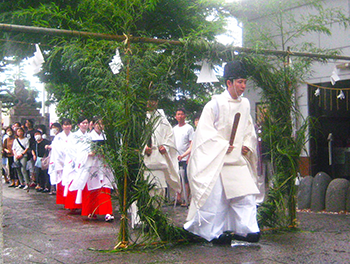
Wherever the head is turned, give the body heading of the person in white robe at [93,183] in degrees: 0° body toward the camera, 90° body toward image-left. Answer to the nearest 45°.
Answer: approximately 315°

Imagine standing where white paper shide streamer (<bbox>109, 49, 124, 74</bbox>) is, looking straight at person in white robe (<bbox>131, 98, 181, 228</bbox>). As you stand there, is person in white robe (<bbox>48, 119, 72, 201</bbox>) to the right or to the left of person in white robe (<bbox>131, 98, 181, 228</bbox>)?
left

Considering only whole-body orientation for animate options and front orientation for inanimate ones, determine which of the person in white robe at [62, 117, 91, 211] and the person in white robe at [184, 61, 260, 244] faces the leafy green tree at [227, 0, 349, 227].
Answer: the person in white robe at [62, 117, 91, 211]

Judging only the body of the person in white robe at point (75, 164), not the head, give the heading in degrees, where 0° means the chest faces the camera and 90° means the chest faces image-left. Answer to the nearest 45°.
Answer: approximately 315°

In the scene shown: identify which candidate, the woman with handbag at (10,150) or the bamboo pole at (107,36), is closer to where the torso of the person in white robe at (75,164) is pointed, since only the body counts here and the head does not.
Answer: the bamboo pole
